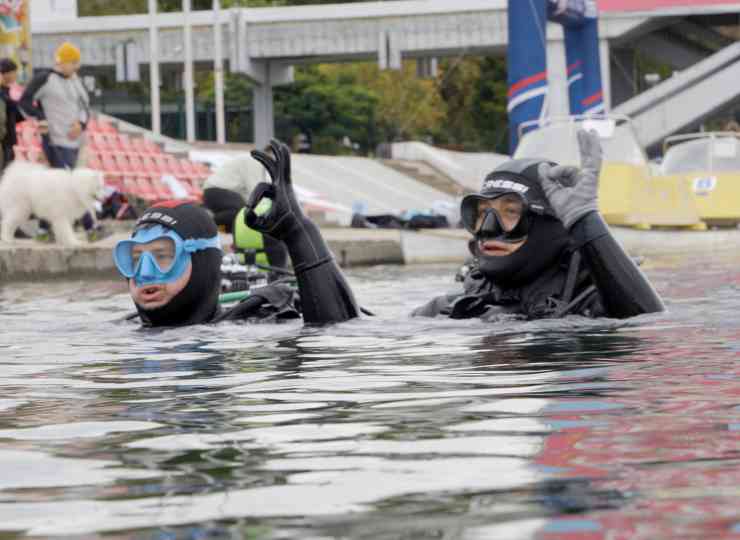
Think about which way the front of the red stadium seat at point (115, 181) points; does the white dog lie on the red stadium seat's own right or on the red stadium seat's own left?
on the red stadium seat's own right

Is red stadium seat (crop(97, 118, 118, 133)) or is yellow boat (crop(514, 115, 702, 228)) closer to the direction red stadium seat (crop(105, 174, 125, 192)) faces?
the yellow boat

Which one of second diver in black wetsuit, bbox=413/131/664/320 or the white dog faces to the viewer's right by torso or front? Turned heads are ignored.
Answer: the white dog

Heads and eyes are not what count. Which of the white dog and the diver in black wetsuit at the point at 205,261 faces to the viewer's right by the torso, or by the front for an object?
the white dog

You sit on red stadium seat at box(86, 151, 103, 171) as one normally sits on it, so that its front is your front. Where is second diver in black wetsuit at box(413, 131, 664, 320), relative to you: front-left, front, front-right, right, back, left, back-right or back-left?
front-right

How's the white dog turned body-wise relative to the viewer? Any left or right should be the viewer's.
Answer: facing to the right of the viewer

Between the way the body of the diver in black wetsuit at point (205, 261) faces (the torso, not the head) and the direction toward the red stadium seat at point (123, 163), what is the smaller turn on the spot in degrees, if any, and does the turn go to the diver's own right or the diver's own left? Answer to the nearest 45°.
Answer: approximately 135° to the diver's own right

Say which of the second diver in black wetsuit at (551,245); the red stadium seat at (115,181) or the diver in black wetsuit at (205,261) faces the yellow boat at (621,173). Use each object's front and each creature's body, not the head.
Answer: the red stadium seat

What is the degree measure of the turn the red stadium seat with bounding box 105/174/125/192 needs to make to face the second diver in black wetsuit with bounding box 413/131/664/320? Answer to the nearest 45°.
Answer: approximately 45° to its right

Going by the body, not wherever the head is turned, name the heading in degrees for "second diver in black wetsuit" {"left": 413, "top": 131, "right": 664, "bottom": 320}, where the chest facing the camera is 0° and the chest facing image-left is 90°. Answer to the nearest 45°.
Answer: approximately 45°
